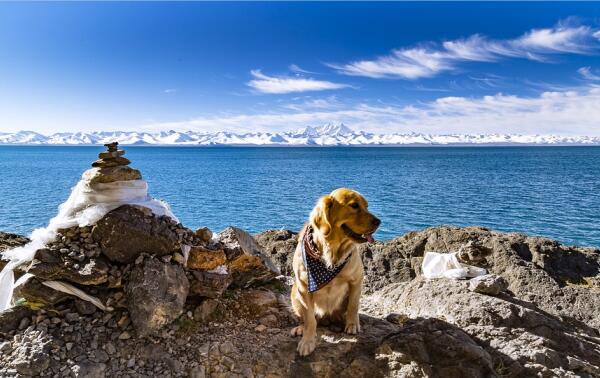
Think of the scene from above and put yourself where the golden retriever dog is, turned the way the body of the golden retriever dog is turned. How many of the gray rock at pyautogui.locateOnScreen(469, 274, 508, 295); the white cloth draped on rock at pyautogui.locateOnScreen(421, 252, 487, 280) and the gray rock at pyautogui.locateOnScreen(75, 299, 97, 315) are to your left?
2

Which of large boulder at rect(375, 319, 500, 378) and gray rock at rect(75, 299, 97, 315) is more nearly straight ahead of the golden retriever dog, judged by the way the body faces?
the large boulder

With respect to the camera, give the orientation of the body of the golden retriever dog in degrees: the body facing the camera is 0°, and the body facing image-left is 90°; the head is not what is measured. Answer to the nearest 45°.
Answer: approximately 315°

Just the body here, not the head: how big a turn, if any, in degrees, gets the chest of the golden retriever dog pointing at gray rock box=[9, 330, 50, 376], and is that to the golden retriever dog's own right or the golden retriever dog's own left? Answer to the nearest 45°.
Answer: approximately 135° to the golden retriever dog's own right

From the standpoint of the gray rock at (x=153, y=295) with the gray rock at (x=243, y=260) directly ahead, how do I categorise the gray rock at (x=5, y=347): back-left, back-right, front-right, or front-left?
back-left

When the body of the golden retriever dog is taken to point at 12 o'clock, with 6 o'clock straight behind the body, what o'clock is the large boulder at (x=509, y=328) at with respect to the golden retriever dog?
The large boulder is roughly at 10 o'clock from the golden retriever dog.

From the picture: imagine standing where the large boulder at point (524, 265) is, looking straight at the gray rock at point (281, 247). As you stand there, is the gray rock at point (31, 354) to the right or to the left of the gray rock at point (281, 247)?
left

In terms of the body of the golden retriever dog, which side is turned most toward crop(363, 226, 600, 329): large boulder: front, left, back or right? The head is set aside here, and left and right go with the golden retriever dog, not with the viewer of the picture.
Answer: left

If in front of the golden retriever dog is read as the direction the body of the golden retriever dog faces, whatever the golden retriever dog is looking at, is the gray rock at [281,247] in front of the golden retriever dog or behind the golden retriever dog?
behind

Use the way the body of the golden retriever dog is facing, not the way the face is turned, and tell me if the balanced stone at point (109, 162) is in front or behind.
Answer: behind

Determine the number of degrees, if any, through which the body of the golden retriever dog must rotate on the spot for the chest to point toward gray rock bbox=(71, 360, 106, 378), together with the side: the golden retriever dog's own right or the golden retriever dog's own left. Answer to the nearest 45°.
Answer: approximately 135° to the golden retriever dog's own right

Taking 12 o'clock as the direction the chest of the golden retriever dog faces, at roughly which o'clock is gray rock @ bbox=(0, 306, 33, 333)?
The gray rock is roughly at 4 o'clock from the golden retriever dog.

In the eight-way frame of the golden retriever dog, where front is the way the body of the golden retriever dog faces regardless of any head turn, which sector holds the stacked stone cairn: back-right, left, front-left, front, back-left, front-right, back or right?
back-right
